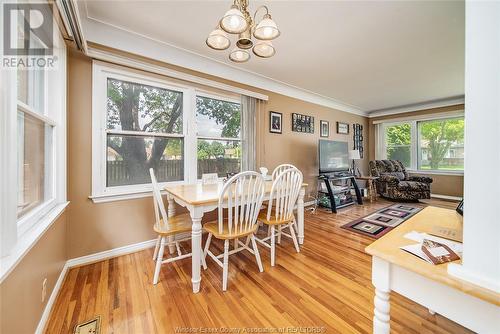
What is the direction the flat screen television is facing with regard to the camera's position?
facing the viewer and to the right of the viewer

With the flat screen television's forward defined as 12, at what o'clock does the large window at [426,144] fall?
The large window is roughly at 9 o'clock from the flat screen television.

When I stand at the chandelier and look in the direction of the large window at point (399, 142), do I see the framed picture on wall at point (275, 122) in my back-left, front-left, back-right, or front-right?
front-left

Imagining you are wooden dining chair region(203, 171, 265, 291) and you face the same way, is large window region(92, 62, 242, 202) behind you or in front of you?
in front

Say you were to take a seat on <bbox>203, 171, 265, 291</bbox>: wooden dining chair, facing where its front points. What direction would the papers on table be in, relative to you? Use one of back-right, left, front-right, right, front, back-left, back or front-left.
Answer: back

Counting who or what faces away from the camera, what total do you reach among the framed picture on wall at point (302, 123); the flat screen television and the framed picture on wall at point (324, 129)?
0

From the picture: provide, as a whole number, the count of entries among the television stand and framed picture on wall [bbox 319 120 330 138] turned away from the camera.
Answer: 0

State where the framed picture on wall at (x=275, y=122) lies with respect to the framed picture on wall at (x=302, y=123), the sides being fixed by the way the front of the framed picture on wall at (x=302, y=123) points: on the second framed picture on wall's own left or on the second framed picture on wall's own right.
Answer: on the second framed picture on wall's own right

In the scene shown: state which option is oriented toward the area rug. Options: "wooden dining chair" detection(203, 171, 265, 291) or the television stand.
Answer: the television stand

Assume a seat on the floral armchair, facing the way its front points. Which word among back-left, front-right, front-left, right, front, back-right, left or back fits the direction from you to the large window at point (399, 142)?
back-left

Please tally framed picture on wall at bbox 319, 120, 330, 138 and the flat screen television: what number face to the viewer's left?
0

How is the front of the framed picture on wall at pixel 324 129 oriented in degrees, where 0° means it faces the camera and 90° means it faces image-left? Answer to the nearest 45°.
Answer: approximately 315°
